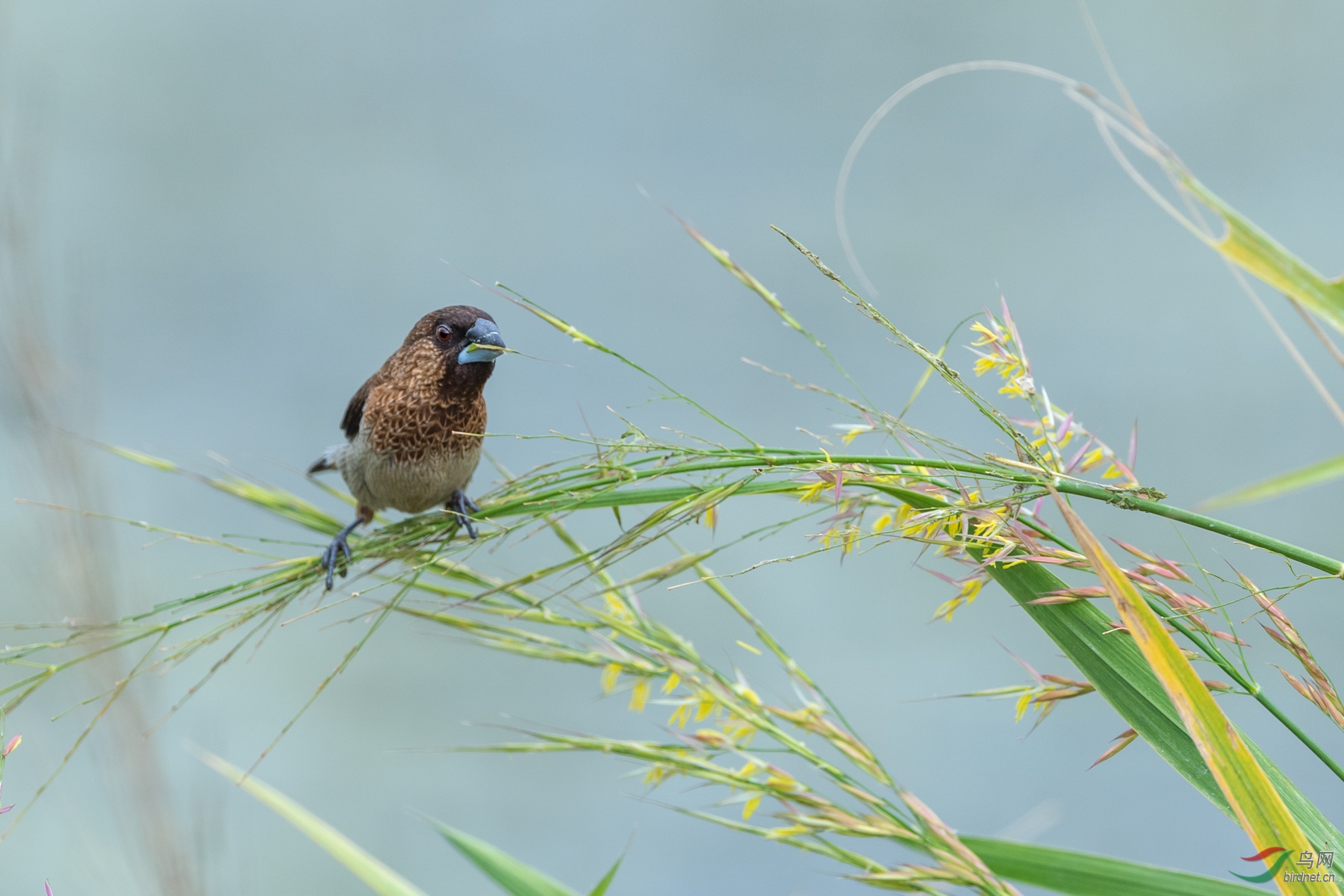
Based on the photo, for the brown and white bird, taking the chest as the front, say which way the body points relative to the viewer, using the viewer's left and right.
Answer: facing the viewer and to the right of the viewer
